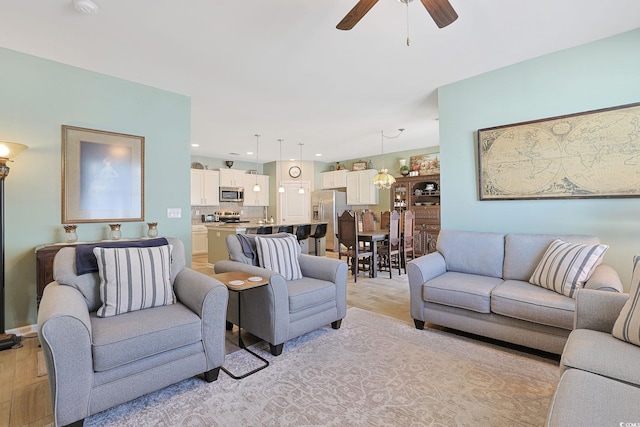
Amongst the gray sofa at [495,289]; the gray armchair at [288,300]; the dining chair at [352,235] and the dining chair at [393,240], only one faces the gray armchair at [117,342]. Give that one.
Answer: the gray sofa

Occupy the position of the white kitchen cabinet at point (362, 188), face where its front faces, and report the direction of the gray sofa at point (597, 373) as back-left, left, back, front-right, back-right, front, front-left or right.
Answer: front-left

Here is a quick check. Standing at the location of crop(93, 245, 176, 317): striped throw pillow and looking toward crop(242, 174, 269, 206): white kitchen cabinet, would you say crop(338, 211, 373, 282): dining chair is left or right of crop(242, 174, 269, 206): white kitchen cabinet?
right

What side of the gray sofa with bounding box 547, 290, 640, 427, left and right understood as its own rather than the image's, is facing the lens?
left

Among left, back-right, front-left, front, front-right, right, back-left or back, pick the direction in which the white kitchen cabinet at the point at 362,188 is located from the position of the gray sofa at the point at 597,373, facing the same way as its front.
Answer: front-right

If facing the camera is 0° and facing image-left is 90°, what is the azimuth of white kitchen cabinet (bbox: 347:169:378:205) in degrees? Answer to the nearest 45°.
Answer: approximately 45°

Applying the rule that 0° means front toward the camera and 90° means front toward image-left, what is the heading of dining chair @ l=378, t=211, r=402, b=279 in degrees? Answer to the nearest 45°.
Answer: approximately 135°

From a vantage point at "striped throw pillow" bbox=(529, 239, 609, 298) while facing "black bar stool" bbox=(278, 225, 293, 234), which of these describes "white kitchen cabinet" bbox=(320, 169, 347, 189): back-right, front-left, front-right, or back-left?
front-right

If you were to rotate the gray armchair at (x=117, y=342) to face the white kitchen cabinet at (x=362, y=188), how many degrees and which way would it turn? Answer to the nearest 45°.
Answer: approximately 90° to its left

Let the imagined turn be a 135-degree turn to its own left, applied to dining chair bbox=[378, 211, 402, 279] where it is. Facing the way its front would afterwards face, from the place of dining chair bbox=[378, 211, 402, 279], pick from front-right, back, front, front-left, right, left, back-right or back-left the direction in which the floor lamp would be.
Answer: front-right

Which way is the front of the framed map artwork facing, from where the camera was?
facing the viewer and to the left of the viewer

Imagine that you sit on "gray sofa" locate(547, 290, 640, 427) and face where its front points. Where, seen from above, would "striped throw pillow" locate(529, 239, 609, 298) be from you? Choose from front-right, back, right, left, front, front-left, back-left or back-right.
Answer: right
